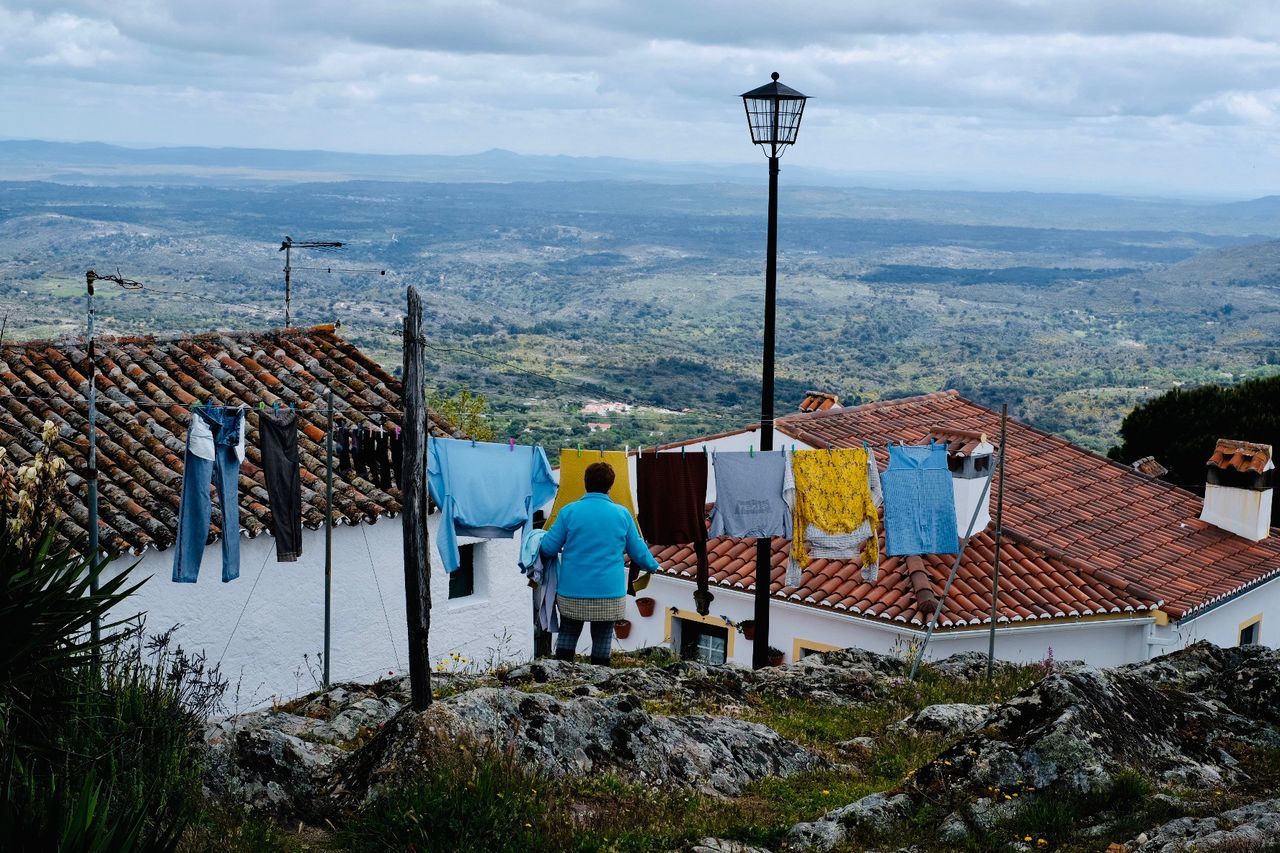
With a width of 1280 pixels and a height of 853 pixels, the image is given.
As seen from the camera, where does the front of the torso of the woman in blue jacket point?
away from the camera

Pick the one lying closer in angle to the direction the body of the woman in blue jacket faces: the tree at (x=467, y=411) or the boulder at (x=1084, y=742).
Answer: the tree

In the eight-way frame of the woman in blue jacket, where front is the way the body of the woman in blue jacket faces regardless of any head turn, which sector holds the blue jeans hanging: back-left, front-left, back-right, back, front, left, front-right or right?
front-left

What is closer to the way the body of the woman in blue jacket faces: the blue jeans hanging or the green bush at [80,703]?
the blue jeans hanging

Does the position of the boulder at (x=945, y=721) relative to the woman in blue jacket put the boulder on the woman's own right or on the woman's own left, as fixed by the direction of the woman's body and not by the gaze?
on the woman's own right

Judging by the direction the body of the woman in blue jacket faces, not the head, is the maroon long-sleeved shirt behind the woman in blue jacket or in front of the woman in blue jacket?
in front

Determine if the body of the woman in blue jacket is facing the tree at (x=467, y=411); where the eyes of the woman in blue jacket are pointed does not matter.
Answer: yes

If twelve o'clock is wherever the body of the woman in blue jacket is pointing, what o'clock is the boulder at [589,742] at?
The boulder is roughly at 6 o'clock from the woman in blue jacket.

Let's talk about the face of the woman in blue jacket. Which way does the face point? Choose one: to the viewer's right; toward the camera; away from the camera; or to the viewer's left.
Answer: away from the camera

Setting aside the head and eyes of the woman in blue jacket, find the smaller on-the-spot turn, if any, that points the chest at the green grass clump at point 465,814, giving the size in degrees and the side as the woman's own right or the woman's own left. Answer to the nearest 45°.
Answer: approximately 180°

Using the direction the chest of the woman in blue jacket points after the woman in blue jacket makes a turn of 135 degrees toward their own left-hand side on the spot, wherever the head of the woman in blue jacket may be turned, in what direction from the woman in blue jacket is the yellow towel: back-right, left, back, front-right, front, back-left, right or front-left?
back-right

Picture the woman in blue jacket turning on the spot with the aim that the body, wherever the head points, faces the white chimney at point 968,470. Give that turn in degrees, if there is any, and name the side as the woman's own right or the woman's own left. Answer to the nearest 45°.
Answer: approximately 45° to the woman's own right

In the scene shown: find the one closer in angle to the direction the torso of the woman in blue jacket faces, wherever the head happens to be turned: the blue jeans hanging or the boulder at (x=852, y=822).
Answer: the blue jeans hanging
